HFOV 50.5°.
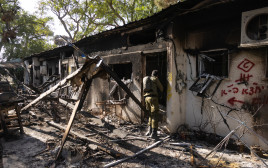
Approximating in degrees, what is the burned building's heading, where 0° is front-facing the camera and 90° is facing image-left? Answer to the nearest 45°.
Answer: approximately 45°

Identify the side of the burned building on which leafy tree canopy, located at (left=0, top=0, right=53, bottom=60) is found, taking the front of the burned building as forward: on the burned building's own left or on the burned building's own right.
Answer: on the burned building's own right

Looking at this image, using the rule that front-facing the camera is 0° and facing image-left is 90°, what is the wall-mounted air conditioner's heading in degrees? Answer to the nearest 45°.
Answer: approximately 45°
